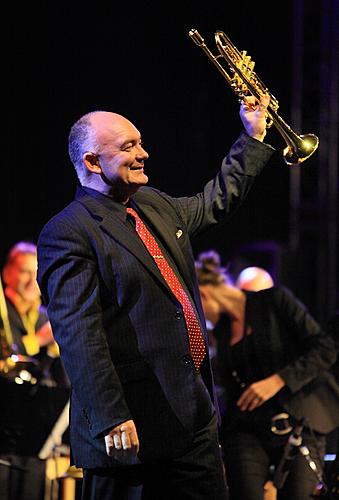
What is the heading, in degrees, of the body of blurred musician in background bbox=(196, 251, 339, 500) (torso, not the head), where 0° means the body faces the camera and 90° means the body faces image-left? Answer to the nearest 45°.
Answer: approximately 45°

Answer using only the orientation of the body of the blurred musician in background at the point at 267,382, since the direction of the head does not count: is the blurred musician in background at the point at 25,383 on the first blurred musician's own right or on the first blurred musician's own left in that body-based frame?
on the first blurred musician's own right

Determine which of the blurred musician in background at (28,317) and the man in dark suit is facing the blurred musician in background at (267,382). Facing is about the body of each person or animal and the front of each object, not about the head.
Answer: the blurred musician in background at (28,317)

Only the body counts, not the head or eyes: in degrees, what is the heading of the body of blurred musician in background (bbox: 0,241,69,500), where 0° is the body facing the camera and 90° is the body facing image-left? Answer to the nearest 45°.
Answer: approximately 315°

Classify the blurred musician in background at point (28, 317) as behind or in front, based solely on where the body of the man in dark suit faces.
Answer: behind

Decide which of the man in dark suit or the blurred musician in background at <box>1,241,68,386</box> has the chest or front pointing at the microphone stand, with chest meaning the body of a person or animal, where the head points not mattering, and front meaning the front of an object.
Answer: the blurred musician in background

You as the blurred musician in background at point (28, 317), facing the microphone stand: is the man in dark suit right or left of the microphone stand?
right

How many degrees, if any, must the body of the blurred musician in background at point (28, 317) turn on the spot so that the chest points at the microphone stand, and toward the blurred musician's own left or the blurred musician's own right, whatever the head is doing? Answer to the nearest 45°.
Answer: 0° — they already face it

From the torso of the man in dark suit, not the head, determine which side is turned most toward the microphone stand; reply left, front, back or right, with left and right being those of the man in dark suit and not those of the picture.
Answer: left

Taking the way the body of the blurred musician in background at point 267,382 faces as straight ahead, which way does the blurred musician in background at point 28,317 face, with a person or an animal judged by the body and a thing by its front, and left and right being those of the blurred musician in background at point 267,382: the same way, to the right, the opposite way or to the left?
to the left
